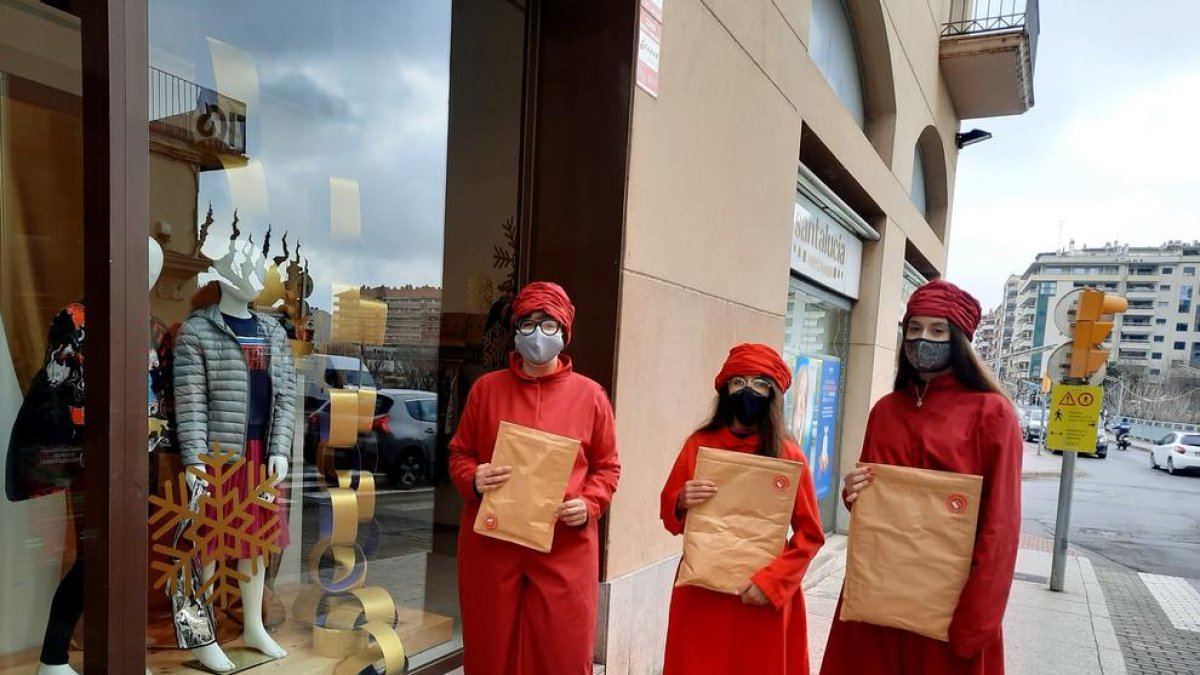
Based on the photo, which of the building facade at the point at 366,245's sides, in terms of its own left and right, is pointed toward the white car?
left

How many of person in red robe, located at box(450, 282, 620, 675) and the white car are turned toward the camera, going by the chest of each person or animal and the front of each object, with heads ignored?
1

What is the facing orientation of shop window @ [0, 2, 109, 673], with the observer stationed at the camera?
facing the viewer and to the right of the viewer

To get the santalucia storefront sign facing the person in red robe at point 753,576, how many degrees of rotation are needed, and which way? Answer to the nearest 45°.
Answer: approximately 45° to its right

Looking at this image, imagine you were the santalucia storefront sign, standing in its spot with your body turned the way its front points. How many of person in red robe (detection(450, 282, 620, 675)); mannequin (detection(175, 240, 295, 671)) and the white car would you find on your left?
1

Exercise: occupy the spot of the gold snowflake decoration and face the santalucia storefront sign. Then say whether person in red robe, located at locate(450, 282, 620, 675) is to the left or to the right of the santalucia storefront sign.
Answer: right

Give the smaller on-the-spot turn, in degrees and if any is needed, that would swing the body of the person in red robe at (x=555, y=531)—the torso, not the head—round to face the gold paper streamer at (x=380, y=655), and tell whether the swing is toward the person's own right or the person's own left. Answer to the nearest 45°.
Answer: approximately 135° to the person's own right
